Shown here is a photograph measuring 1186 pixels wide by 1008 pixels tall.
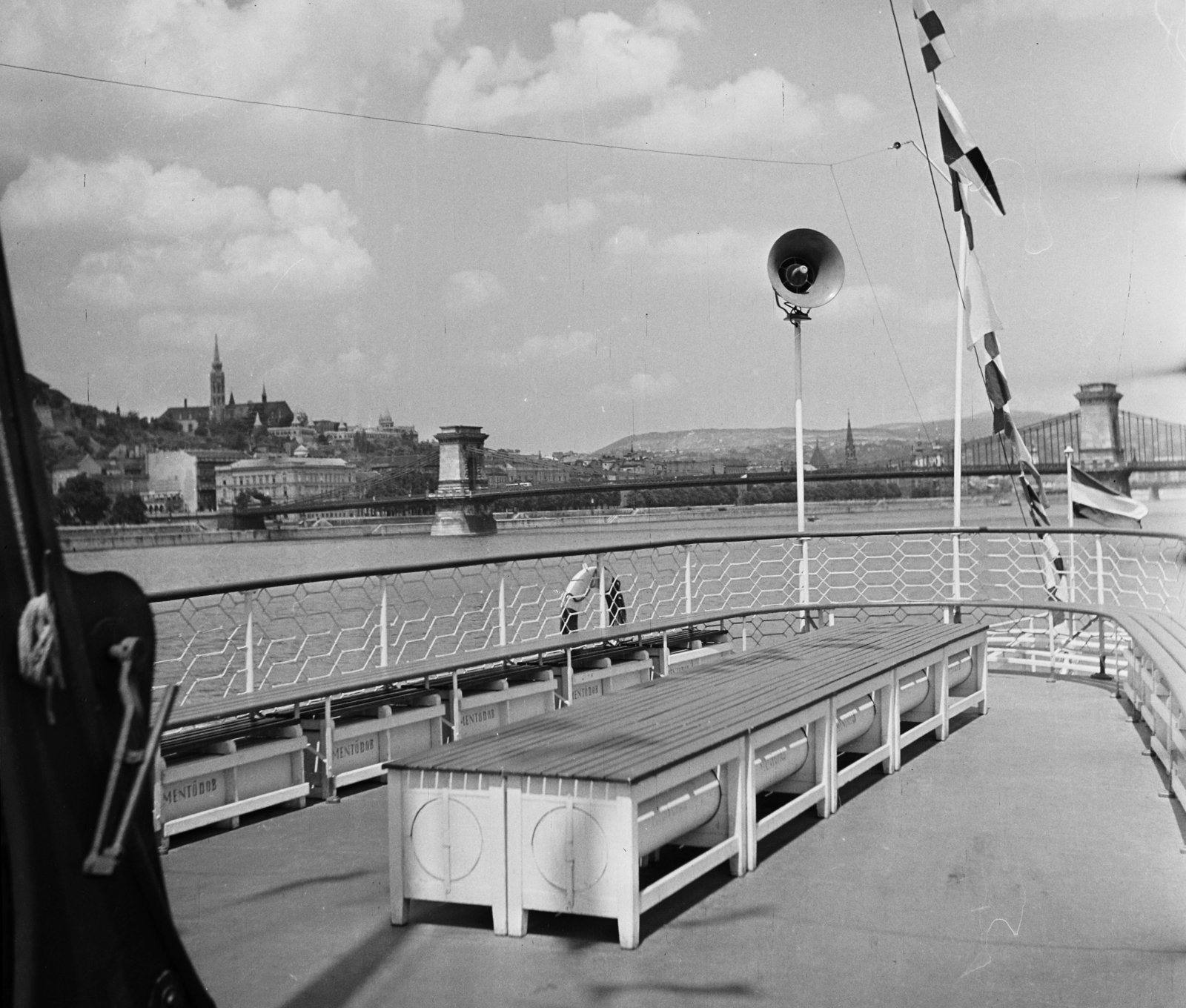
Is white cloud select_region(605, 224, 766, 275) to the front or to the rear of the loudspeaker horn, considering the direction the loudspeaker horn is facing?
to the rear

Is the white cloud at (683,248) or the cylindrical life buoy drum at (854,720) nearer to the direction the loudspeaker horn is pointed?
the cylindrical life buoy drum

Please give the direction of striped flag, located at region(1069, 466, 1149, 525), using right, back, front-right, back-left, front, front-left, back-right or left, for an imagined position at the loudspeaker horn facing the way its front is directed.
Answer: back-left

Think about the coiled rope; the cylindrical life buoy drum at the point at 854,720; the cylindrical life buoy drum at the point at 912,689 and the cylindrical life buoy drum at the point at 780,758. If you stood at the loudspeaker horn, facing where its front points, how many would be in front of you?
4

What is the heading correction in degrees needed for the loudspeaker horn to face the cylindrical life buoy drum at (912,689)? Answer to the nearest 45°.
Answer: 0° — it already faces it

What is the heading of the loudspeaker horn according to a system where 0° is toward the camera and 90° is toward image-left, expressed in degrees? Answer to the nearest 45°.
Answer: approximately 0°

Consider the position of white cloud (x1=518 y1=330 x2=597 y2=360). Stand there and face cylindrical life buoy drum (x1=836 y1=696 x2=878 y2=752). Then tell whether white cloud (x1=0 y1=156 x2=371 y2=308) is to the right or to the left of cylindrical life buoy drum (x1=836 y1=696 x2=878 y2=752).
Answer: right

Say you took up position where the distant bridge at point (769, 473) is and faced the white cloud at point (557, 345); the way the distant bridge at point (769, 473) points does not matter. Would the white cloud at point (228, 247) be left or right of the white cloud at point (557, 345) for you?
left

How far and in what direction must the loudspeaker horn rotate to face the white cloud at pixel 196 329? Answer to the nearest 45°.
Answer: approximately 135° to its right

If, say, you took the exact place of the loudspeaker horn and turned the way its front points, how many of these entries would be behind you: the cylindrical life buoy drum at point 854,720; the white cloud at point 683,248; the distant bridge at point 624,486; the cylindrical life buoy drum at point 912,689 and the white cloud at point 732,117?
3

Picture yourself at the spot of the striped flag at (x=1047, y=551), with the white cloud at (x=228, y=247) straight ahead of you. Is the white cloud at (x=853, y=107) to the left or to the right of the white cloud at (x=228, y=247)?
right

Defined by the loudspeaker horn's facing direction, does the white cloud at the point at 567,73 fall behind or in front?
behind

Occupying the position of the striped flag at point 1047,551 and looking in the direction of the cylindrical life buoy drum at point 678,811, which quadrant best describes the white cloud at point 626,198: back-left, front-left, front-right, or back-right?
back-right

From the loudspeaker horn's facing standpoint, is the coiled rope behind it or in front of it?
in front
